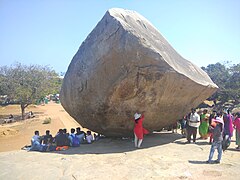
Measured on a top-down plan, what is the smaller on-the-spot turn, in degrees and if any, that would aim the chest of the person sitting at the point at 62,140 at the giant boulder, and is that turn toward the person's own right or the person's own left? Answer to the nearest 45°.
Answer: approximately 135° to the person's own right
